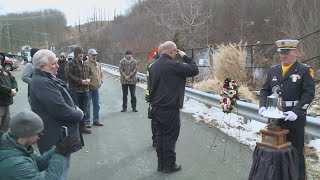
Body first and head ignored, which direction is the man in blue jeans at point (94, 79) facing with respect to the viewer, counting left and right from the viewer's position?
facing the viewer and to the right of the viewer

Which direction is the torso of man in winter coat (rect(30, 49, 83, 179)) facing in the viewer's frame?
to the viewer's right

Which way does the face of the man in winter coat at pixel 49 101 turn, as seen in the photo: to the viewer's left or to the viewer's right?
to the viewer's right

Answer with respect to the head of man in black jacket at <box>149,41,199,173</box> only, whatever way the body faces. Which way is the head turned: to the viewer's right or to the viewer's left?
to the viewer's right

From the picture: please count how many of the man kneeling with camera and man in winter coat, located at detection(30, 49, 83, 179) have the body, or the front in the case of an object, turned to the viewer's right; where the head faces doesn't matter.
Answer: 2

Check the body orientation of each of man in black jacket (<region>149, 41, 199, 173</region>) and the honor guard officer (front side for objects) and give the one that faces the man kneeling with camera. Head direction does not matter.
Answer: the honor guard officer

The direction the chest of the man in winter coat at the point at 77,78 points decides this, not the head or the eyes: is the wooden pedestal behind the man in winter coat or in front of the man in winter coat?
in front

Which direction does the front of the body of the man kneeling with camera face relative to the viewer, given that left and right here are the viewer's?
facing to the right of the viewer

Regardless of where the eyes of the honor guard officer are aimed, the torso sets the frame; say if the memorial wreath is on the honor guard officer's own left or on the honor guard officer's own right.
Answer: on the honor guard officer's own right

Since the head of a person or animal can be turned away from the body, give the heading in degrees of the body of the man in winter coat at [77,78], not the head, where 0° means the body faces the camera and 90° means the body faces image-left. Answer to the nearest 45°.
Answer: approximately 315°

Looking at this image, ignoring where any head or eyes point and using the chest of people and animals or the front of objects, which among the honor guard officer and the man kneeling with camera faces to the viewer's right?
the man kneeling with camera

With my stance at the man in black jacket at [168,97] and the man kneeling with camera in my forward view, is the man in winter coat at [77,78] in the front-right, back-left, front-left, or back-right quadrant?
back-right

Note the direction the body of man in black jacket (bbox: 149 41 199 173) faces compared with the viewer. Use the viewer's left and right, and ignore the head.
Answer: facing away from the viewer and to the right of the viewer
